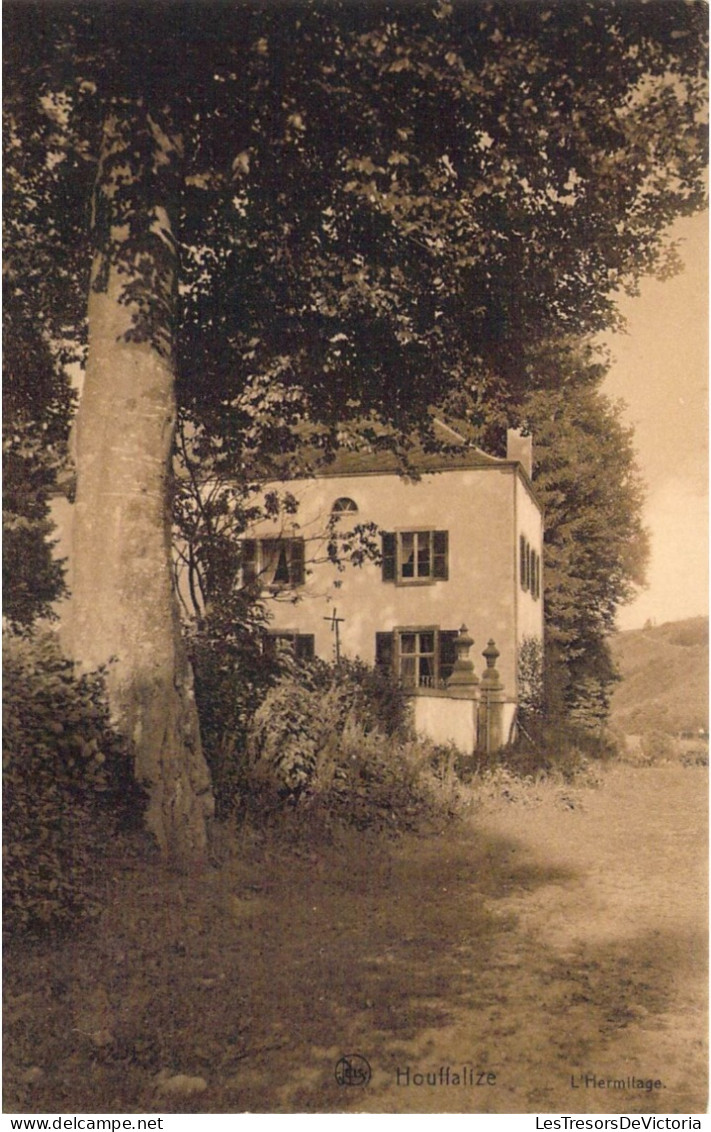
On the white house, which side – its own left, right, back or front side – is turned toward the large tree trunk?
front

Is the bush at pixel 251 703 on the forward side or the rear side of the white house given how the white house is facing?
on the forward side

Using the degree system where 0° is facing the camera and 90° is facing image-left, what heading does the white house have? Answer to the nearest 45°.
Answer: approximately 0°

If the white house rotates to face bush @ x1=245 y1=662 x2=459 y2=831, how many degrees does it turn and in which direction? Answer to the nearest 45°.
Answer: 0° — it already faces it

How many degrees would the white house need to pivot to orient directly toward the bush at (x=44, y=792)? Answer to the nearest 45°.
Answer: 0° — it already faces it

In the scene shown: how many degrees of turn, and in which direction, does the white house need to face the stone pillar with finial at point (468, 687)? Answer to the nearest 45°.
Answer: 0° — it already faces it

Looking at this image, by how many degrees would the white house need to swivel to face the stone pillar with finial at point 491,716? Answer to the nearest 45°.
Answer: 0° — it already faces it
